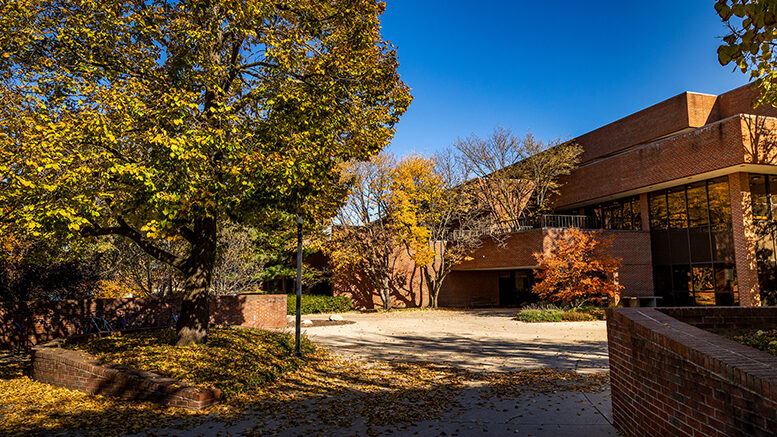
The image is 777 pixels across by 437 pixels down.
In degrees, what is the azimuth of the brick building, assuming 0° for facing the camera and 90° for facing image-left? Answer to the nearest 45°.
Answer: approximately 45°

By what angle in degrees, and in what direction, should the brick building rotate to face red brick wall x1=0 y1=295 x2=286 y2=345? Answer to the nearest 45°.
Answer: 0° — it already faces it

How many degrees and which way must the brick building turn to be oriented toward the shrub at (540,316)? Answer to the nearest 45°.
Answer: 0° — it already faces it

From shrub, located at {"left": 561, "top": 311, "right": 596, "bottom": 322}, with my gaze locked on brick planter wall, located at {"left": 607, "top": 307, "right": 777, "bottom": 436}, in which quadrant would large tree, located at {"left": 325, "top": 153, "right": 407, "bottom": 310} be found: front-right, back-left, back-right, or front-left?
back-right

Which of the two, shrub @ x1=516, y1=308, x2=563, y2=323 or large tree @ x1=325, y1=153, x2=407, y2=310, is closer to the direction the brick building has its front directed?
the shrub

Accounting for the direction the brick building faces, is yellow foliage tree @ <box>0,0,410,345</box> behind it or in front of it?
in front

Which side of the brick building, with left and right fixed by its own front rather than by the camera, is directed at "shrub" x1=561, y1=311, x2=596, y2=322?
front

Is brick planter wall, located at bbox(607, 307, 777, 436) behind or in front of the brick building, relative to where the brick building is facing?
in front

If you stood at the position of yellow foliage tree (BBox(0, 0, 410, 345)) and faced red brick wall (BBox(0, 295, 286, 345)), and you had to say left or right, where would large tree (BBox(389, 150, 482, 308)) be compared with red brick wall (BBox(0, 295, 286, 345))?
right
